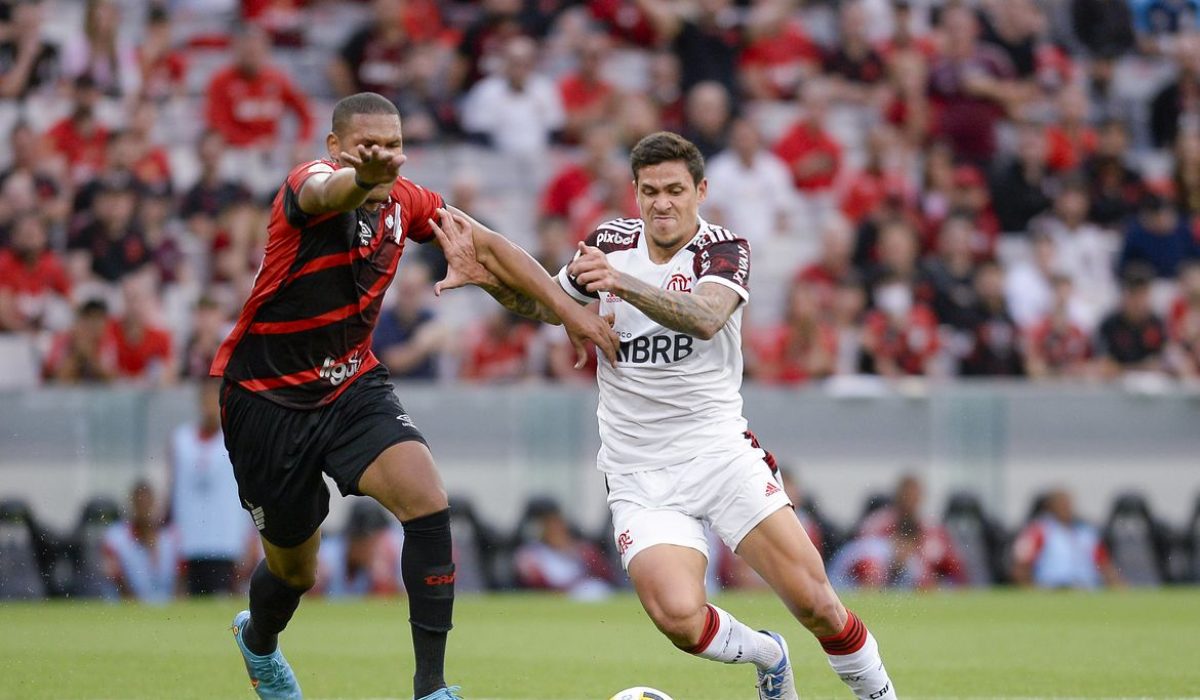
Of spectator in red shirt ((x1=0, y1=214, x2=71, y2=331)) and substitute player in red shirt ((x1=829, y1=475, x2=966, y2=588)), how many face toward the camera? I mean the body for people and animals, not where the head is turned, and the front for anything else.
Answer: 2

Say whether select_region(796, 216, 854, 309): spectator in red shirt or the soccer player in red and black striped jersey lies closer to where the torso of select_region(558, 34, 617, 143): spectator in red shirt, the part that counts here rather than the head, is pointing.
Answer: the soccer player in red and black striped jersey

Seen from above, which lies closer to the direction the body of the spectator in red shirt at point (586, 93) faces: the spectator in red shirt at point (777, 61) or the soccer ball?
the soccer ball

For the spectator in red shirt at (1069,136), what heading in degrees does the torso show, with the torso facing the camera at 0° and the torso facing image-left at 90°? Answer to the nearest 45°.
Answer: approximately 0°

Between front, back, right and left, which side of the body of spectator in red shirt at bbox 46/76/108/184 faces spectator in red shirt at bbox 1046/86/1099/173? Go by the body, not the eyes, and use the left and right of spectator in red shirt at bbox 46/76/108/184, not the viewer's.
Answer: left

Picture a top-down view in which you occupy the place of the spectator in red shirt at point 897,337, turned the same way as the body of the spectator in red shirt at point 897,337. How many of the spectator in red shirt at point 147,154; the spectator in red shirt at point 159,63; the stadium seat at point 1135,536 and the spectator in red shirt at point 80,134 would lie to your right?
3

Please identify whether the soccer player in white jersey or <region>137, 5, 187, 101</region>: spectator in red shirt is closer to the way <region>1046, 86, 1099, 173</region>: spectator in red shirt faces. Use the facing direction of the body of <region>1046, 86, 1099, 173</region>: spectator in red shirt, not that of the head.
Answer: the soccer player in white jersey

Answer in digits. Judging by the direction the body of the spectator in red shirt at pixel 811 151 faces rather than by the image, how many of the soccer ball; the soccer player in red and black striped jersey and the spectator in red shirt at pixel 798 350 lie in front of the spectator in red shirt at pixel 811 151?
3

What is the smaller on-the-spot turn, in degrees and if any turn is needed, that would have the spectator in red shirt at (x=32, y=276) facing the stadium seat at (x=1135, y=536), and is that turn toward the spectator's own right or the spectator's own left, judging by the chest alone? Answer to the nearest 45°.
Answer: approximately 90° to the spectator's own left
